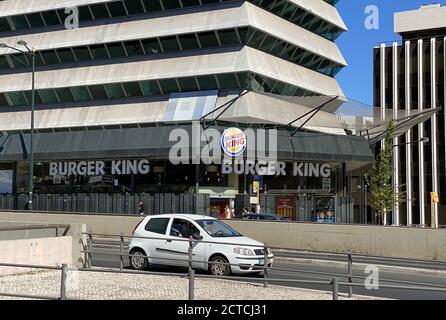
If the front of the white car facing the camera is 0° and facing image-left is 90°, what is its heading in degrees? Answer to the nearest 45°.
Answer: approximately 315°

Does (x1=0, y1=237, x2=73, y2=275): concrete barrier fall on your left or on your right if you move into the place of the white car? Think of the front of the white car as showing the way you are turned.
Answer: on your right

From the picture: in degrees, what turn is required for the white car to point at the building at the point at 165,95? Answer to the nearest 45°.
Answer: approximately 135° to its left

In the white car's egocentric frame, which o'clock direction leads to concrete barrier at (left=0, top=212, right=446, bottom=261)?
The concrete barrier is roughly at 9 o'clock from the white car.
